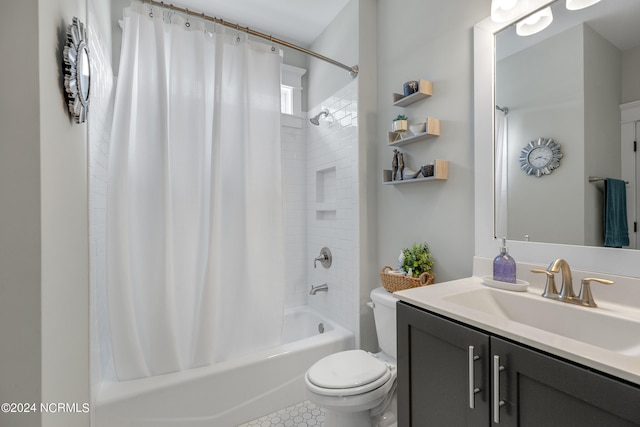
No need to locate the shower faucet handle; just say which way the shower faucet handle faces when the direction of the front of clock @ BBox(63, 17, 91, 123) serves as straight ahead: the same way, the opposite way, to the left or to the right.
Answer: the opposite way

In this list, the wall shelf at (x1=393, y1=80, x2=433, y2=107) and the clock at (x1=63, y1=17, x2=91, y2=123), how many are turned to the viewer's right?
1

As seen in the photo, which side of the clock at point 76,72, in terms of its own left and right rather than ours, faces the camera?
right

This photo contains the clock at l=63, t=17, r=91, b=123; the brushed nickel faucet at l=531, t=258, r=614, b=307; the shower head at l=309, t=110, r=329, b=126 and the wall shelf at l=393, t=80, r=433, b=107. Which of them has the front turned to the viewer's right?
the clock

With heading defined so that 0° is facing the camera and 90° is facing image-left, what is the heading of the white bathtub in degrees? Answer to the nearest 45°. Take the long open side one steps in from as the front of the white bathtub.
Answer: approximately 315°

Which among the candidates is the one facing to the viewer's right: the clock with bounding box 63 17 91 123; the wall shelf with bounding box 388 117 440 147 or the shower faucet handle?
the clock

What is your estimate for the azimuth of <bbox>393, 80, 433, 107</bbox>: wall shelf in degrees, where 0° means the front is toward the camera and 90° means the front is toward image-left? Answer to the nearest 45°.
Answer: approximately 45°

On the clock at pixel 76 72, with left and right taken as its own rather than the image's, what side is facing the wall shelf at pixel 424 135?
front

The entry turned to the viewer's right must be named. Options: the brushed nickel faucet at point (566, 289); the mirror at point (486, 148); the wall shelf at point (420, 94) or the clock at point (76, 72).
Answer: the clock at point (76, 72)
